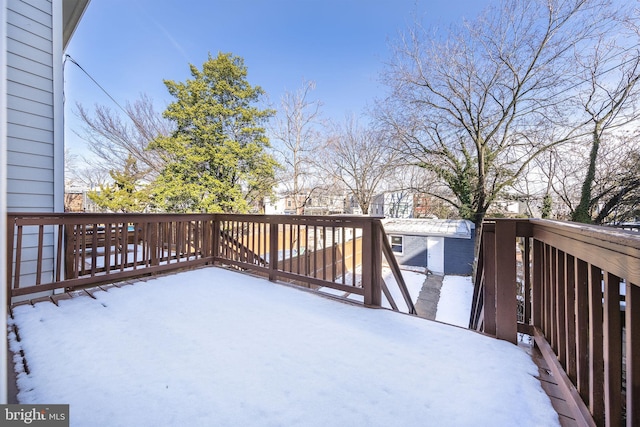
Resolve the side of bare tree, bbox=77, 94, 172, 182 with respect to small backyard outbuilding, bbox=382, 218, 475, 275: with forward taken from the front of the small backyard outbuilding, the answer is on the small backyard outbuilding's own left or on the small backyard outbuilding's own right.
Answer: on the small backyard outbuilding's own right

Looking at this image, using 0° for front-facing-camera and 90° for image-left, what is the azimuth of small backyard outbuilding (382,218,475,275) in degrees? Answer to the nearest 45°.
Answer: approximately 0°

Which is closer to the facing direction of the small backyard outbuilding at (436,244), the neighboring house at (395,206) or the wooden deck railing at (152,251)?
the wooden deck railing

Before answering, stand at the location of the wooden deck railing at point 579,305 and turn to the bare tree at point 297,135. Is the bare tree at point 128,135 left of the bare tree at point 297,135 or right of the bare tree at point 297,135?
left

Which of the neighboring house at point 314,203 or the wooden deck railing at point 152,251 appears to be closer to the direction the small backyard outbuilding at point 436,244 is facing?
the wooden deck railing

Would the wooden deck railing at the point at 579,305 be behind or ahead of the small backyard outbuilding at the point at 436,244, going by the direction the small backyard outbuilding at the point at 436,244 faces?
ahead

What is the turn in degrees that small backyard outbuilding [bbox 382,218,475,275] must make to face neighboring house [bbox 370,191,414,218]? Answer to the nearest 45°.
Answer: approximately 135° to its right

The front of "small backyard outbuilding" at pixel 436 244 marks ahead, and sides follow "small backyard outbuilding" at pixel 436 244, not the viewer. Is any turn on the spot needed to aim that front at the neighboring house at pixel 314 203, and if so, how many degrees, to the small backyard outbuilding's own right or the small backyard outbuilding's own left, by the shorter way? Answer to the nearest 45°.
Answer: approximately 90° to the small backyard outbuilding's own right

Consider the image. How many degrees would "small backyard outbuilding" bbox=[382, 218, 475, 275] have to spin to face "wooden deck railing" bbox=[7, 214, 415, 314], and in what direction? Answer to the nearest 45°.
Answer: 0° — it already faces it
